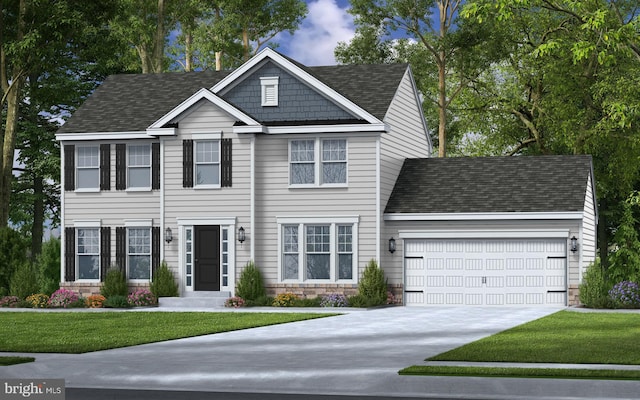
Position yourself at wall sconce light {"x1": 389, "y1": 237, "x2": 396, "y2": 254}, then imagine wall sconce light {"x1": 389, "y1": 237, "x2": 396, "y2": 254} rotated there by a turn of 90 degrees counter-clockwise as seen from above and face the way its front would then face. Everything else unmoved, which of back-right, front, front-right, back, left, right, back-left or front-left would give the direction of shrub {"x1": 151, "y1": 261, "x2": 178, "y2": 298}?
back

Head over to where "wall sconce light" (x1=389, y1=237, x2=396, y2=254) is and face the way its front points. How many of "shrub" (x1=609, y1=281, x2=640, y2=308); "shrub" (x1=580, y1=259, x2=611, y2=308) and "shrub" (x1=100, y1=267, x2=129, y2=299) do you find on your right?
1

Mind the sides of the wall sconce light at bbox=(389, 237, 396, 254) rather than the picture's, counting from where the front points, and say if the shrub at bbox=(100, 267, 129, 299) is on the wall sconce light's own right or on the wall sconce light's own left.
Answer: on the wall sconce light's own right

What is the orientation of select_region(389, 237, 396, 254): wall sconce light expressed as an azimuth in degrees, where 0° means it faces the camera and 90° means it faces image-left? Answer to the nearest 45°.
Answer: approximately 0°

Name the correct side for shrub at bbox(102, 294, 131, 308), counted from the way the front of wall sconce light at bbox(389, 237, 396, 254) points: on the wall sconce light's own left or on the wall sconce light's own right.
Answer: on the wall sconce light's own right

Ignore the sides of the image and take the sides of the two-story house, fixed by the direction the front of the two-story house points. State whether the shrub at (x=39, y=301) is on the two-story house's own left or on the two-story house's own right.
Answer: on the two-story house's own right

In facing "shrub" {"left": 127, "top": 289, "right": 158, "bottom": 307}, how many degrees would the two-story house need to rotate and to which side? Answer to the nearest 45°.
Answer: approximately 90° to its right

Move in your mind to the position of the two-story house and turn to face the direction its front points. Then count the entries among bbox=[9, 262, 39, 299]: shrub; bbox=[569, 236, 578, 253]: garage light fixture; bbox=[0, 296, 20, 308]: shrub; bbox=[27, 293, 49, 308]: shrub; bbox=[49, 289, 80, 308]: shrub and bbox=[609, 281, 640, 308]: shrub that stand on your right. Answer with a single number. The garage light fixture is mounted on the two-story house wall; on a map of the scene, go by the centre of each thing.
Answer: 4

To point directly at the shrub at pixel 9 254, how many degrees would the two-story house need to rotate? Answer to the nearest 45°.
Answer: approximately 90° to its right

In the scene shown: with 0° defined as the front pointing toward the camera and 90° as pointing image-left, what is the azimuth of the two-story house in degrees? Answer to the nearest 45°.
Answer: approximately 0°

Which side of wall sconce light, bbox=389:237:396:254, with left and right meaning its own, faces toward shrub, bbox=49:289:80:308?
right

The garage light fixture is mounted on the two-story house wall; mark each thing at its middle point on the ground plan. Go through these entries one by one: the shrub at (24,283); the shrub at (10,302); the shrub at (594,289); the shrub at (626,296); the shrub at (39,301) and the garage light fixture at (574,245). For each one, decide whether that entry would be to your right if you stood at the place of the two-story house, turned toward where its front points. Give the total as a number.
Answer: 3
